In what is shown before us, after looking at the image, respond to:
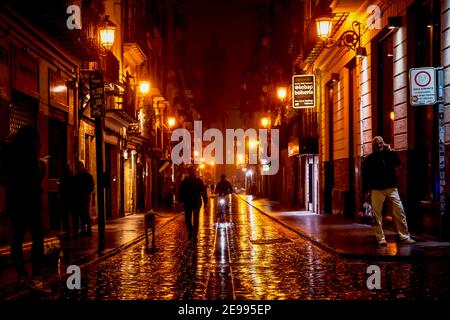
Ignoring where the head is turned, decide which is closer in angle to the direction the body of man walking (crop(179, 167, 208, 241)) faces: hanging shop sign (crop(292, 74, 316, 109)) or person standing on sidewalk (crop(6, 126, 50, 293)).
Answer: the hanging shop sign

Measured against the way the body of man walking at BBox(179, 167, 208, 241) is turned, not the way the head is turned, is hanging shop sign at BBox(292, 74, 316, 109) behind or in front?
in front

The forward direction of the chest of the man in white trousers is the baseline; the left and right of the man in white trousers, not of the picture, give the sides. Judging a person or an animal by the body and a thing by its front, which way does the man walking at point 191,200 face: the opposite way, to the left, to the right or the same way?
the opposite way

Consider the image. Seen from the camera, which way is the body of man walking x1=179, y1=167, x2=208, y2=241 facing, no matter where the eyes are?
away from the camera

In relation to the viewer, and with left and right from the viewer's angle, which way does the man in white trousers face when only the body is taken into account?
facing the viewer

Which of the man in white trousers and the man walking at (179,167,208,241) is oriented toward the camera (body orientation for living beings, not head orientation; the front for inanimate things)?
the man in white trousers

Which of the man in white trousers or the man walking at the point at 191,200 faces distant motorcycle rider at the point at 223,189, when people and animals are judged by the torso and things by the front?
the man walking
